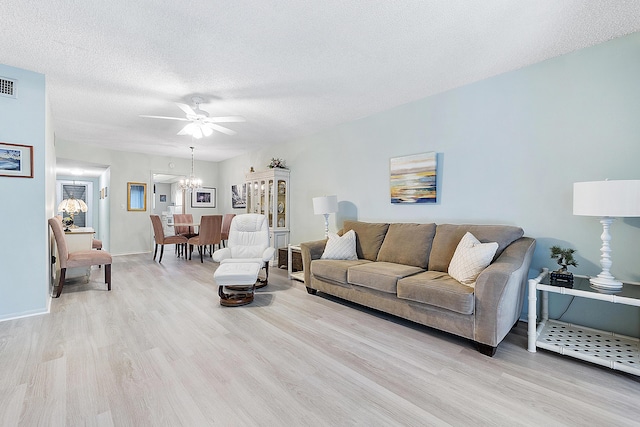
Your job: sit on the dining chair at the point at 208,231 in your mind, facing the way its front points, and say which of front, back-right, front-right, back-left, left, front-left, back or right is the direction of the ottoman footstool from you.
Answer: back-left

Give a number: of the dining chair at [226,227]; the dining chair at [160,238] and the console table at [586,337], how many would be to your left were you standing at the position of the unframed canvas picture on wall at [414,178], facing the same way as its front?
1

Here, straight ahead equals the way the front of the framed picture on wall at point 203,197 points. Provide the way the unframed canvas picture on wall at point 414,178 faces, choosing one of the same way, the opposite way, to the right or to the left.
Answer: to the right

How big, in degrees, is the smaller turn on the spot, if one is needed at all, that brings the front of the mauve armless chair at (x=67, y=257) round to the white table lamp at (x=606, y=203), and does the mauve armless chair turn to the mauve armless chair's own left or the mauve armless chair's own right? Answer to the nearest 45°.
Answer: approximately 45° to the mauve armless chair's own right

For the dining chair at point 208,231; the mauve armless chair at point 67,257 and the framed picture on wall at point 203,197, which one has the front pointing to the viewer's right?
the mauve armless chair

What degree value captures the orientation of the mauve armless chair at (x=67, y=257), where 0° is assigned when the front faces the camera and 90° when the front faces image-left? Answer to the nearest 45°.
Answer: approximately 270°

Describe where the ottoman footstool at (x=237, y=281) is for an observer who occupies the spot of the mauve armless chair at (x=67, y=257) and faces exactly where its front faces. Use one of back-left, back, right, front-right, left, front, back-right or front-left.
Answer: front-right

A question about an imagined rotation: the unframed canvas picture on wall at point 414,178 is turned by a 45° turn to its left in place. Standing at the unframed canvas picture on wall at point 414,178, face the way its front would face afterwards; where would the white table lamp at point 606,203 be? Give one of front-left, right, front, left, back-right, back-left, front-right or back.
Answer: front-left

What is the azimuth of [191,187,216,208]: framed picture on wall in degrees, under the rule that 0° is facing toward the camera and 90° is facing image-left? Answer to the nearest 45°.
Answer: approximately 0°

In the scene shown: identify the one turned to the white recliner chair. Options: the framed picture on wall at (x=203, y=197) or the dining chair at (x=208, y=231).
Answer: the framed picture on wall

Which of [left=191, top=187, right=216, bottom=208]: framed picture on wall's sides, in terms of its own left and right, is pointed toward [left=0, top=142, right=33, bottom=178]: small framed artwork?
front

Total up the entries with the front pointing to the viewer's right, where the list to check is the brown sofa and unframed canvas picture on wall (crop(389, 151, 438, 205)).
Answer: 0

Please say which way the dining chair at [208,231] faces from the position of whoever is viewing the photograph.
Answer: facing away from the viewer and to the left of the viewer

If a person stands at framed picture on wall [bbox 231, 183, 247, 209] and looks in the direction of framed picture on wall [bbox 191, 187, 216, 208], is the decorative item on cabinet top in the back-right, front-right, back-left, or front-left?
back-left

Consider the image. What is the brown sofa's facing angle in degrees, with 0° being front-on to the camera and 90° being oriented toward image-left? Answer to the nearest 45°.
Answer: approximately 45°

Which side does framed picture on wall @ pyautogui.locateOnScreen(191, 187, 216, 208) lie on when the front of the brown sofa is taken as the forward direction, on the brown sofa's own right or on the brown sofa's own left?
on the brown sofa's own right

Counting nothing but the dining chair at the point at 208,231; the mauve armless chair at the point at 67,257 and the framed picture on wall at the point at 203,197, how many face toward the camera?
1

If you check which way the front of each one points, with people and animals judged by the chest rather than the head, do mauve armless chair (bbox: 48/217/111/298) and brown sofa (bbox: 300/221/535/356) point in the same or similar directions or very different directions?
very different directions
